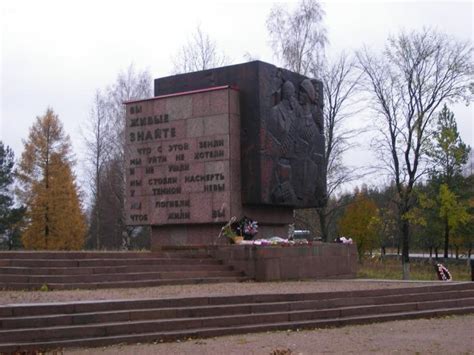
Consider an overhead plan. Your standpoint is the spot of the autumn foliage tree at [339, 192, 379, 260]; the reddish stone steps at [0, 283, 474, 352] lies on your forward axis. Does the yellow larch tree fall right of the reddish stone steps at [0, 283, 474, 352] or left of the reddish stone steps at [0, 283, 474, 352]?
right

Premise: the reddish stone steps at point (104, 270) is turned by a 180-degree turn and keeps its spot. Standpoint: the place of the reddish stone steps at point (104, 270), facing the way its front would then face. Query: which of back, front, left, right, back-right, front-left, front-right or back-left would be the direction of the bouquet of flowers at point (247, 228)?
front-right

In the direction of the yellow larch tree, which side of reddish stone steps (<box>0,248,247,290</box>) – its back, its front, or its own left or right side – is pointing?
back

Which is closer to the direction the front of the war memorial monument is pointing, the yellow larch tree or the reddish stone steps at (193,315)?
the reddish stone steps

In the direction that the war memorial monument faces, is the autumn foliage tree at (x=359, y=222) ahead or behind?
behind

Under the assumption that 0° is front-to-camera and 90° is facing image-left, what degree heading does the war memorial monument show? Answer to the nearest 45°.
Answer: approximately 45°

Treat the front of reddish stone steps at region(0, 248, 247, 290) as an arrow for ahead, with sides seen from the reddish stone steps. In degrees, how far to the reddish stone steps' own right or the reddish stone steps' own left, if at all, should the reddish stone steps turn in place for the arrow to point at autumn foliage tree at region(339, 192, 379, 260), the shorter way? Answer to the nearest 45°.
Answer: approximately 135° to the reddish stone steps' own left

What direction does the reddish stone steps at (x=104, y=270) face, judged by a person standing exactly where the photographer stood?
facing the viewer

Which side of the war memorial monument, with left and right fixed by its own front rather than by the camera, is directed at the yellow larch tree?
right
